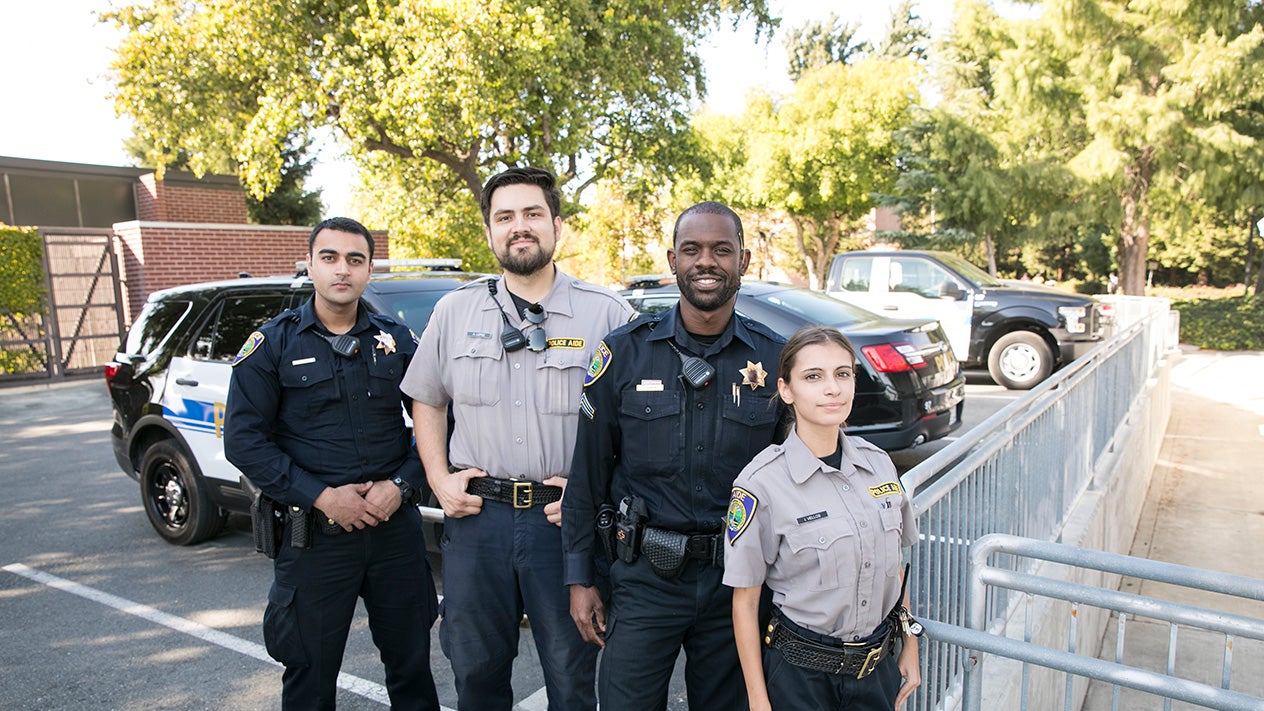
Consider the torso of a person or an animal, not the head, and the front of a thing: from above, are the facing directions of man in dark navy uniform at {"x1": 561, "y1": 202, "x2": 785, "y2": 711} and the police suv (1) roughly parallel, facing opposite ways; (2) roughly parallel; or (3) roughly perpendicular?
roughly perpendicular

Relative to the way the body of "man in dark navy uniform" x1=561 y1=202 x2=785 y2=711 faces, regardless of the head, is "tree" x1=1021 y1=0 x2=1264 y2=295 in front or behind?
behind

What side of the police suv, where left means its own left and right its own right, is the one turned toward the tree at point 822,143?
left

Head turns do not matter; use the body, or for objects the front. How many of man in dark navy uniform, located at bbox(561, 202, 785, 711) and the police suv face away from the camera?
0

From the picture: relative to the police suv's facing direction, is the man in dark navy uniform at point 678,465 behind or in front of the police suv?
in front

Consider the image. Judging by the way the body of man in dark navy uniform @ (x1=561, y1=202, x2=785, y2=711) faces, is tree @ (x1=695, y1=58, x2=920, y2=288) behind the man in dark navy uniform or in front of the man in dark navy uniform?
behind

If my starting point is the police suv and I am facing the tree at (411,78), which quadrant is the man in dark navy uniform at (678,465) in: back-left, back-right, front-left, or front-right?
back-right

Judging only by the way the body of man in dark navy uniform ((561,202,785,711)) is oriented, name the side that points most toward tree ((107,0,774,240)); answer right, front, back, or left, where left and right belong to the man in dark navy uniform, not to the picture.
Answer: back

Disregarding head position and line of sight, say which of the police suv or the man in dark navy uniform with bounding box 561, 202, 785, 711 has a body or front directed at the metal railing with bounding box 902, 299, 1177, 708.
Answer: the police suv

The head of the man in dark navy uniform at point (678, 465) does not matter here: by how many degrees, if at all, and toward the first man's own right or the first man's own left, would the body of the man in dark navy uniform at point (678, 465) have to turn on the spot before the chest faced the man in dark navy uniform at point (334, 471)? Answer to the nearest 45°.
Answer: approximately 135° to the first man's own right

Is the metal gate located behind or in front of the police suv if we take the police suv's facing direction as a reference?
behind
